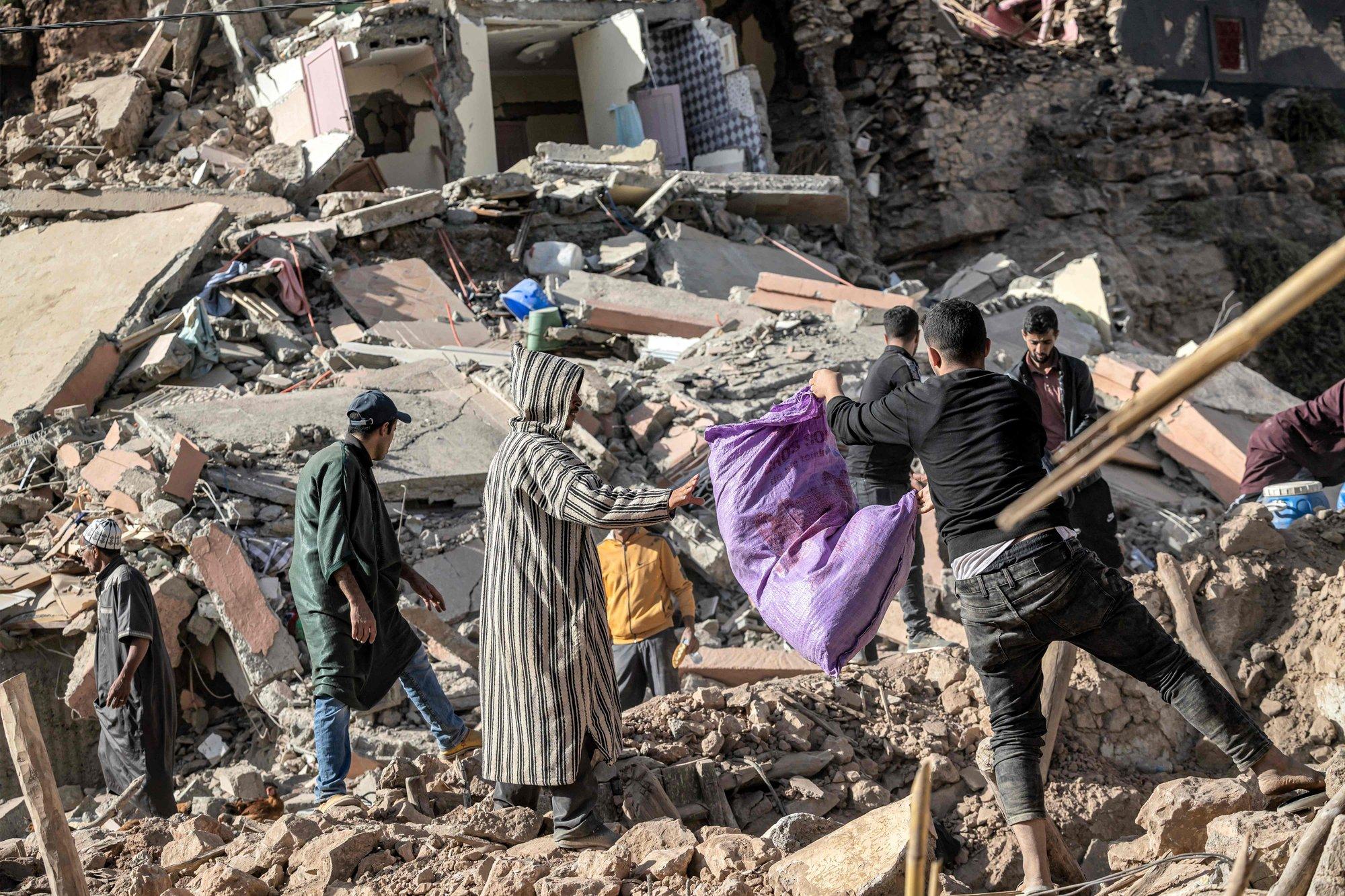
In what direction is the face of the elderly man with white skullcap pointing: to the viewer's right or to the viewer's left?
to the viewer's left

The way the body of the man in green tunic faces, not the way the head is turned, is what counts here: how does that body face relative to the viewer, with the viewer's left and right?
facing to the right of the viewer

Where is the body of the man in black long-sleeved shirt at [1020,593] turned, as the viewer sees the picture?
away from the camera

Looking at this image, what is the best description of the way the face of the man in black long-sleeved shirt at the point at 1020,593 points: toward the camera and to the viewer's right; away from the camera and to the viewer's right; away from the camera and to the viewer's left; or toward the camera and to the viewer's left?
away from the camera and to the viewer's left

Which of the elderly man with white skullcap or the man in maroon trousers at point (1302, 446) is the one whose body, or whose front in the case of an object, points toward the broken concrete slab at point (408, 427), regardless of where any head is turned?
the man in maroon trousers

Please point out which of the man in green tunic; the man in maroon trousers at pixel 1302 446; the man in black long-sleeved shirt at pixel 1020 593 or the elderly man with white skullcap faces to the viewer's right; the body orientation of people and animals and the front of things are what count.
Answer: the man in green tunic

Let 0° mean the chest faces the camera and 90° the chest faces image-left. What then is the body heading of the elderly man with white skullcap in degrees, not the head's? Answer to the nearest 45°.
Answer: approximately 90°

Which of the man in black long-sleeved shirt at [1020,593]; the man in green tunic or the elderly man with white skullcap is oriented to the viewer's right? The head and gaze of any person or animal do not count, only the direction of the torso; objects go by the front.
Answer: the man in green tunic

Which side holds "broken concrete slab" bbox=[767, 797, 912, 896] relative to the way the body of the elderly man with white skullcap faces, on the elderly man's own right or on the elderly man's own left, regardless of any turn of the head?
on the elderly man's own left

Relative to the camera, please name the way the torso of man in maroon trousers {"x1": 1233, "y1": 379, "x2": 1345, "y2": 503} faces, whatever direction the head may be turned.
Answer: to the viewer's left

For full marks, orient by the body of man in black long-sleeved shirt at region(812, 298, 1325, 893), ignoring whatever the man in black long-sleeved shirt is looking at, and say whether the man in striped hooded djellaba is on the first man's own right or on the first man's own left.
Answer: on the first man's own left
